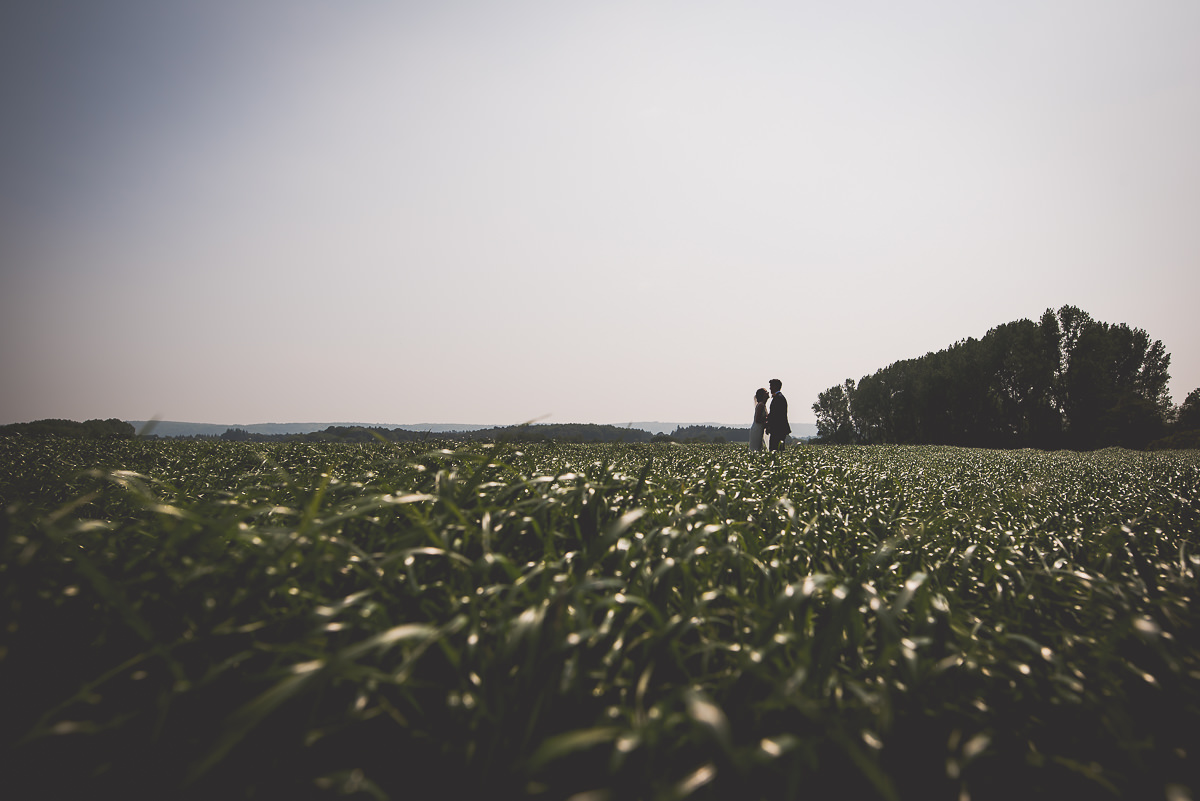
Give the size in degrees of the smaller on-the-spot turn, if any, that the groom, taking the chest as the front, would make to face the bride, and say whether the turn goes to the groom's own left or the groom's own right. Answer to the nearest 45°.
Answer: approximately 45° to the groom's own left

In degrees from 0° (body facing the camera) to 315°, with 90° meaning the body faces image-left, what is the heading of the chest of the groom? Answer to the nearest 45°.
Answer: approximately 90°
